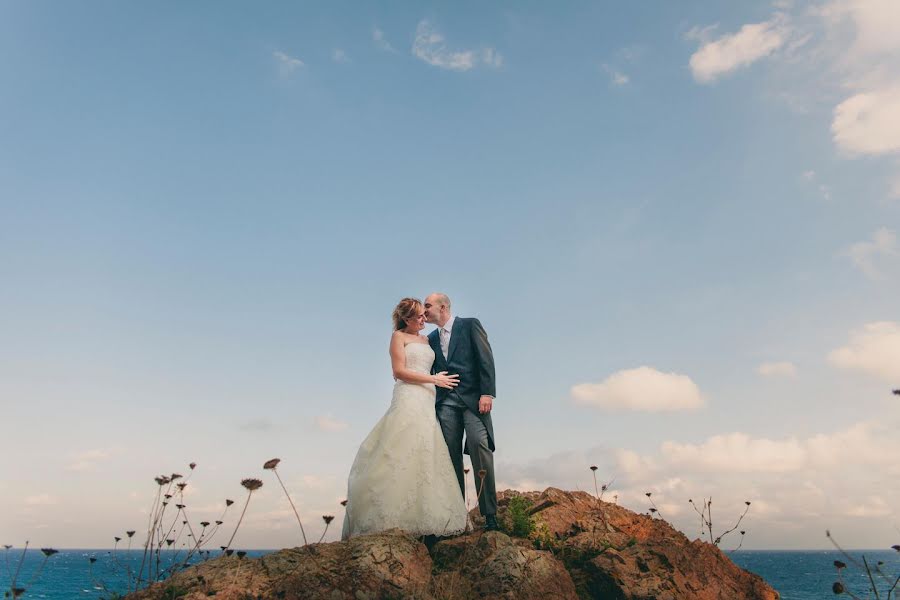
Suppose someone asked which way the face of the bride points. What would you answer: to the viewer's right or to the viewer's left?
to the viewer's right

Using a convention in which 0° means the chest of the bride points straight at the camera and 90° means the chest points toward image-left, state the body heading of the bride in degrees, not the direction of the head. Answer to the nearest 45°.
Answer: approximately 315°

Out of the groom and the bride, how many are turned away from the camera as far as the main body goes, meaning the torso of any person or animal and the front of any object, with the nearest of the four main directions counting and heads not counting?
0

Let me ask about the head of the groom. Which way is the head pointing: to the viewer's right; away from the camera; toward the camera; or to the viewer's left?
to the viewer's left

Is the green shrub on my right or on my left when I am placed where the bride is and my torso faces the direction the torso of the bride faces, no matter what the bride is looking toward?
on my left

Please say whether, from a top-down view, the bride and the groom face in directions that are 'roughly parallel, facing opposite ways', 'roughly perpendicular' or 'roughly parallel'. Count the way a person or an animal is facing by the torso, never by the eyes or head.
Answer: roughly perpendicular
